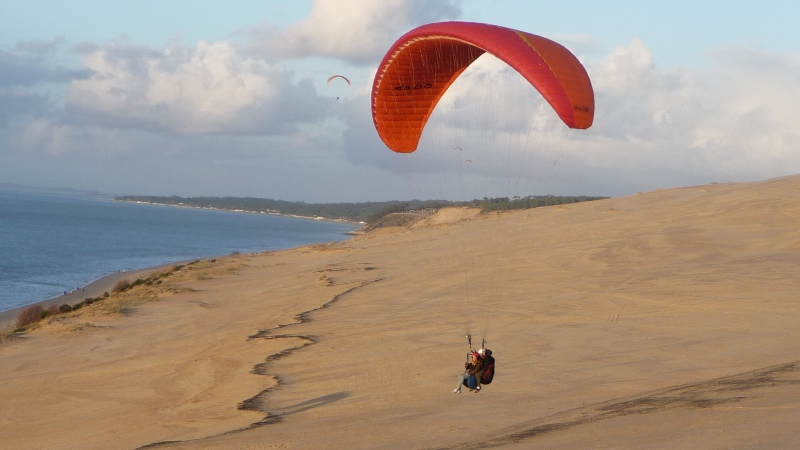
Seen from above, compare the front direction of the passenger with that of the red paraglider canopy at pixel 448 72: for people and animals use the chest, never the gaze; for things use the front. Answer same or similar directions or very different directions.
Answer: same or similar directions

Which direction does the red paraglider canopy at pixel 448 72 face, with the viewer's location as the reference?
facing the viewer and to the left of the viewer

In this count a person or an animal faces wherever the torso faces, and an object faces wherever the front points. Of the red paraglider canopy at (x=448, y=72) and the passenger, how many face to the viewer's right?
0
